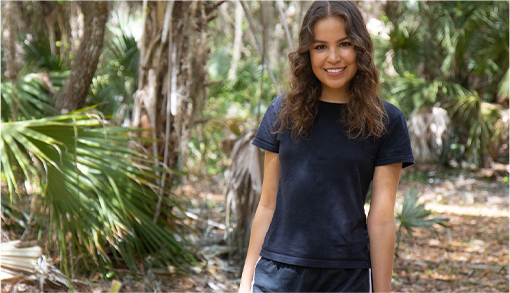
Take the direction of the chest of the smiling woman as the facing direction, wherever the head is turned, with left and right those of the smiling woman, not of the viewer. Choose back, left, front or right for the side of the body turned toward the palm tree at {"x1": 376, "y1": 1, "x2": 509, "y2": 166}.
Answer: back

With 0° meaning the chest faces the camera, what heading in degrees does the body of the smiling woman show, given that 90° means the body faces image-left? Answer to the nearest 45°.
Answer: approximately 0°
